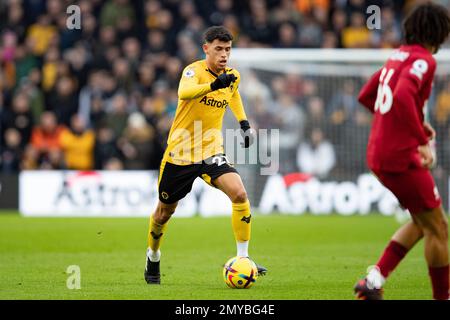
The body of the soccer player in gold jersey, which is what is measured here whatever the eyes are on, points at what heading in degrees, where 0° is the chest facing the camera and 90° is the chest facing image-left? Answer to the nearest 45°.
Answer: approximately 315°

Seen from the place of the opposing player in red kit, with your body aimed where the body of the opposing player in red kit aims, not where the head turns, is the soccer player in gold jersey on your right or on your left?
on your left

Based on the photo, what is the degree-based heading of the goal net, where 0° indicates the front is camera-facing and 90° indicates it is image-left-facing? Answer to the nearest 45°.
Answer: approximately 0°

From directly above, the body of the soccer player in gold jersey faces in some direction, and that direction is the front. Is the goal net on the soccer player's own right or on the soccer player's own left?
on the soccer player's own left
